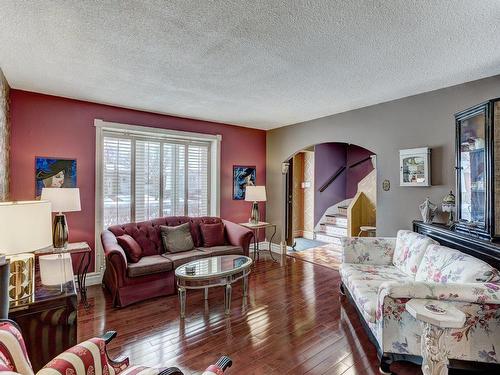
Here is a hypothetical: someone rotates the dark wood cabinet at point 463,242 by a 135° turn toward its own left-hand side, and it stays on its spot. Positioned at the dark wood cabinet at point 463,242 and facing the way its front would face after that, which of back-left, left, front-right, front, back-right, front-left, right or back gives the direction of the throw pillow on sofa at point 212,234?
back

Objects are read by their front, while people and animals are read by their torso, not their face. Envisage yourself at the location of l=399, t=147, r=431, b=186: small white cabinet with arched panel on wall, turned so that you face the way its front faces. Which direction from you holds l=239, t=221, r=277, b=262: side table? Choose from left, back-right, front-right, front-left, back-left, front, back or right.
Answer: front-right

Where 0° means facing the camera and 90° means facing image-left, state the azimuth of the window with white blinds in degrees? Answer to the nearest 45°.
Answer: approximately 315°

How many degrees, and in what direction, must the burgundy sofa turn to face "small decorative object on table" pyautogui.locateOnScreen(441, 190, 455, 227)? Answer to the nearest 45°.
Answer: approximately 45° to its left

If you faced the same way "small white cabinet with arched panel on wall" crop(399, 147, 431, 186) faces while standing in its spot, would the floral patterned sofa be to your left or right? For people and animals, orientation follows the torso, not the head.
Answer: on your left

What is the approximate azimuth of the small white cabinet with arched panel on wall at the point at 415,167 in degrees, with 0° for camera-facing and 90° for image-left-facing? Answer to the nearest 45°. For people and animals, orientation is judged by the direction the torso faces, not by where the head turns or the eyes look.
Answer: approximately 45°

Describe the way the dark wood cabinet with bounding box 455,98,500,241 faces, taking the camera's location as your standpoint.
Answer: facing the viewer and to the left of the viewer

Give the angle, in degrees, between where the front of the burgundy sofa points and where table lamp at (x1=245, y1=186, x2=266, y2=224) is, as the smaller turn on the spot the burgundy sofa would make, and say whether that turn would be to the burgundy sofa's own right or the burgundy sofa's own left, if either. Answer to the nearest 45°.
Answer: approximately 90° to the burgundy sofa's own left

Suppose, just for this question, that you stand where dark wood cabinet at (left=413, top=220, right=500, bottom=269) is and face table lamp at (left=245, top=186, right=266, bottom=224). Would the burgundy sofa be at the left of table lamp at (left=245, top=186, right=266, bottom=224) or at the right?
left

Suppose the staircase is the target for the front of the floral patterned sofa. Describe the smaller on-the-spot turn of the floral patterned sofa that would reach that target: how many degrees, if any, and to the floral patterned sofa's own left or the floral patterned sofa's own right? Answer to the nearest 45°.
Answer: approximately 45° to the floral patterned sofa's own right

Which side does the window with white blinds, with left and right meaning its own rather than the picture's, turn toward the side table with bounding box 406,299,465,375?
front

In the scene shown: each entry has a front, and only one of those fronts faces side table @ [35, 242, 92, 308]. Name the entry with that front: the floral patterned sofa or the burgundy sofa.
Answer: the floral patterned sofa

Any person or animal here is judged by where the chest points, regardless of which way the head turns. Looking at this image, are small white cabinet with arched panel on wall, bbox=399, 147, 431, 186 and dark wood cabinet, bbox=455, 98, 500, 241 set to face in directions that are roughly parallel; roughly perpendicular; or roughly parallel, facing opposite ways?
roughly parallel

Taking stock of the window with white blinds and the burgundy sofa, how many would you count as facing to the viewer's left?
0

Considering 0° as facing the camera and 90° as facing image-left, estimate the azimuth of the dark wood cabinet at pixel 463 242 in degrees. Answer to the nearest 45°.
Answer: approximately 45°

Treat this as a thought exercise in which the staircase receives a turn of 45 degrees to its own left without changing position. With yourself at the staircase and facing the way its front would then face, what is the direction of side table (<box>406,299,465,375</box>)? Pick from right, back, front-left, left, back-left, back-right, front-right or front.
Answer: front

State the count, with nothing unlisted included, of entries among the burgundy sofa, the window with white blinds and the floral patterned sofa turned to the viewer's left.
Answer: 1

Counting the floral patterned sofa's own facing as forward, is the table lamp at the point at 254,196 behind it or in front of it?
in front

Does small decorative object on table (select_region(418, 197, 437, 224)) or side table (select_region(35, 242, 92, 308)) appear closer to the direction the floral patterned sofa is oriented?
the side table

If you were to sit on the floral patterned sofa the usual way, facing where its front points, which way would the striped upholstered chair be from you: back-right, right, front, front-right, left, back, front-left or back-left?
front-left
